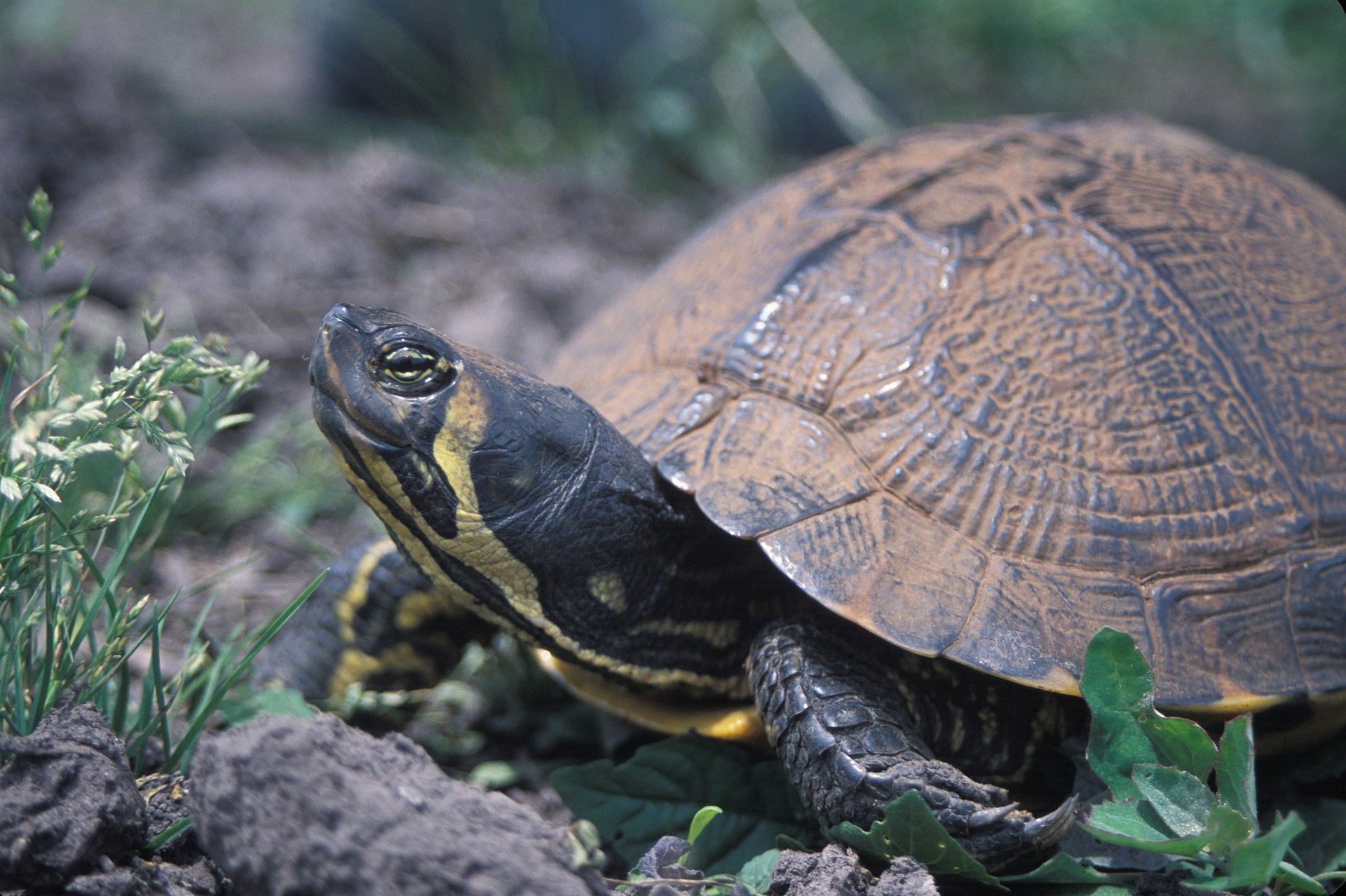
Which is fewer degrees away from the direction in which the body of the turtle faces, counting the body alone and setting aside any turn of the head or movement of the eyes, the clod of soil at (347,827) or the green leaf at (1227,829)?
the clod of soil

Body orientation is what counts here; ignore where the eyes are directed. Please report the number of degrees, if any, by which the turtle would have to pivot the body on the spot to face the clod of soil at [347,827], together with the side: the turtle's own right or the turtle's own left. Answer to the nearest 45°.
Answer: approximately 45° to the turtle's own left

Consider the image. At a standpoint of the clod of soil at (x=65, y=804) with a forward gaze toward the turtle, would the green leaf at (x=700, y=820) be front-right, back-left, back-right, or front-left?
front-right

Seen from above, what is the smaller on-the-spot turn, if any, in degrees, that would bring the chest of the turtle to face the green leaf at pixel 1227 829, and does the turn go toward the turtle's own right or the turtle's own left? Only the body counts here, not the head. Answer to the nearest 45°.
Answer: approximately 135° to the turtle's own left

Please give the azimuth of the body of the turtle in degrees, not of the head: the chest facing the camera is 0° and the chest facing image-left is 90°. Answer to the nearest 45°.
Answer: approximately 90°

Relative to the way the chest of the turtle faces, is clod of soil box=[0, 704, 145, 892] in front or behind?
in front

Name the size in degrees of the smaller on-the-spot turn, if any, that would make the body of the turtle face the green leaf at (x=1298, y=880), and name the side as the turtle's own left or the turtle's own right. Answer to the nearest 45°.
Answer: approximately 135° to the turtle's own left
